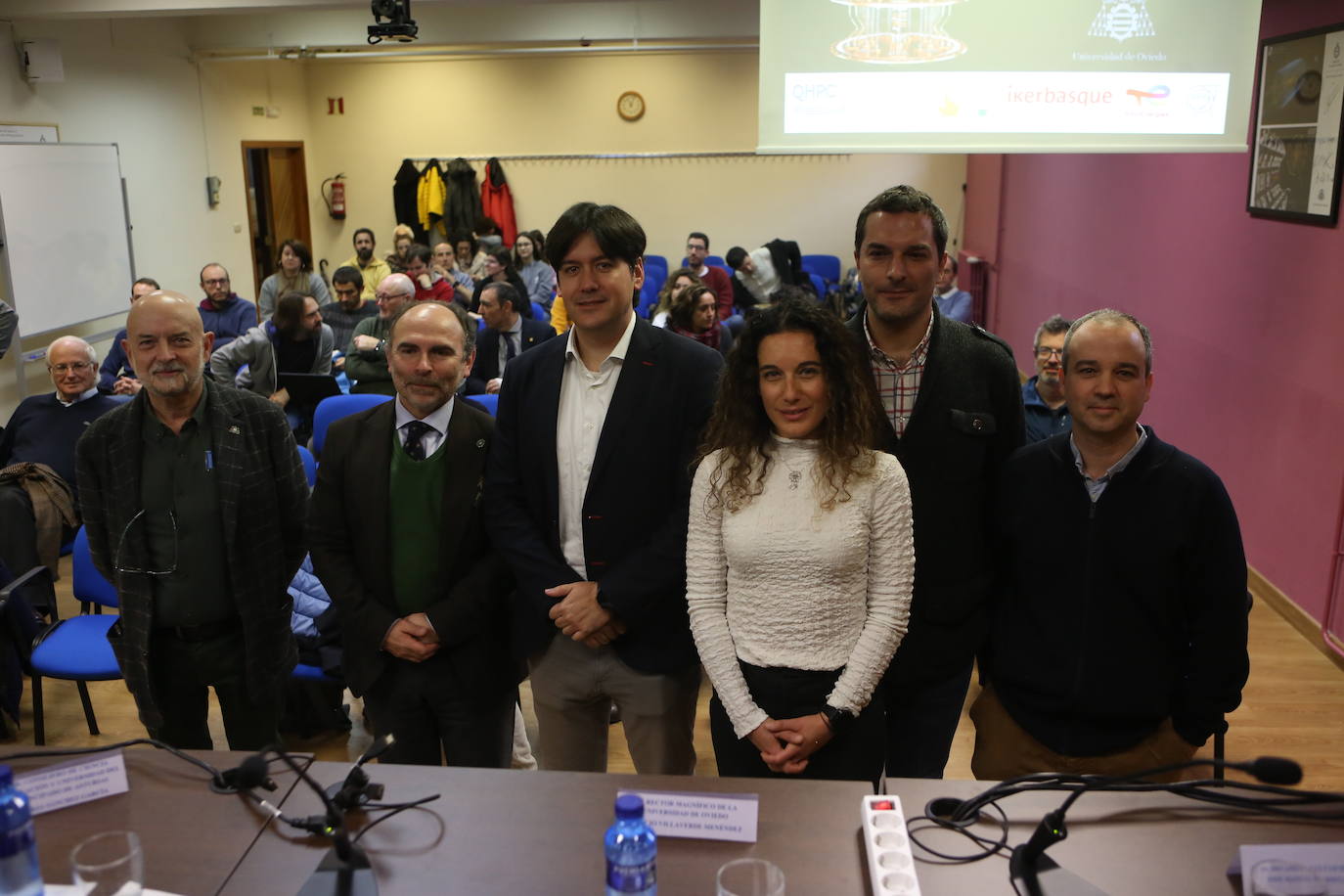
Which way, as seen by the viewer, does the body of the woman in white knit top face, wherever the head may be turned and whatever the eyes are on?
toward the camera

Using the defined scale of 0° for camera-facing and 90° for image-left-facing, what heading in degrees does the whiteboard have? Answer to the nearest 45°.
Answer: approximately 315°

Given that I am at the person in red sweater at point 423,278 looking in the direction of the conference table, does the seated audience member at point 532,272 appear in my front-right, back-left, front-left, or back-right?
back-left

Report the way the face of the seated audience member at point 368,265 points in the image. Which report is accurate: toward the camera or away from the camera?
toward the camera

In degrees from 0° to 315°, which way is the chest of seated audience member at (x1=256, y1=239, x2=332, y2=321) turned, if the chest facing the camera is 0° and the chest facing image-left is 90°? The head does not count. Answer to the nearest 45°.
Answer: approximately 0°

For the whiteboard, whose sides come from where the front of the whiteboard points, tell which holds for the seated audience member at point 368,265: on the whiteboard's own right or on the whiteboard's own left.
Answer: on the whiteboard's own left

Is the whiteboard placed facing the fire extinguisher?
no

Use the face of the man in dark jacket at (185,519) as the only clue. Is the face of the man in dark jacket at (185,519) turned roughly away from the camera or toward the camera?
toward the camera

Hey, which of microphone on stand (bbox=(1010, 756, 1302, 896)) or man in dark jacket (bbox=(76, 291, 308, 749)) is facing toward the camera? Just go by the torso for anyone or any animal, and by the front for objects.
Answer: the man in dark jacket

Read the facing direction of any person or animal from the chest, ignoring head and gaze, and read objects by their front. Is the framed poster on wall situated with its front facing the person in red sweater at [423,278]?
no

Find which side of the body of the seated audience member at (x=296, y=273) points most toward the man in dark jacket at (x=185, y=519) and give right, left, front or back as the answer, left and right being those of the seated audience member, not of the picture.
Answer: front

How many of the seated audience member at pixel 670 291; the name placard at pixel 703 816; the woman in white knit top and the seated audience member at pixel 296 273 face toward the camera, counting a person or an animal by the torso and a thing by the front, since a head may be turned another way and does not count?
4

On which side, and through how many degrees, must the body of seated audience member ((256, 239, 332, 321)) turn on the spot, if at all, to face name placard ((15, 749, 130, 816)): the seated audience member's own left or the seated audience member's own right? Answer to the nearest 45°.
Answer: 0° — they already face it

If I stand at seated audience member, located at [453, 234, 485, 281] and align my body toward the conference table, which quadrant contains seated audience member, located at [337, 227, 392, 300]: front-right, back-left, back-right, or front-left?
front-right

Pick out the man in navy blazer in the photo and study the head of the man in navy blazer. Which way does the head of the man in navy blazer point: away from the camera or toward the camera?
toward the camera

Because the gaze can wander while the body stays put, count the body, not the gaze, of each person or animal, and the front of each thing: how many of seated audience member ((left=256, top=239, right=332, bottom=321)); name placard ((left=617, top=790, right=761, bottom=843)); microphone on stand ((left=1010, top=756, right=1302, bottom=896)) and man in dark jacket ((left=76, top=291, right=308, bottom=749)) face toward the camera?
3
